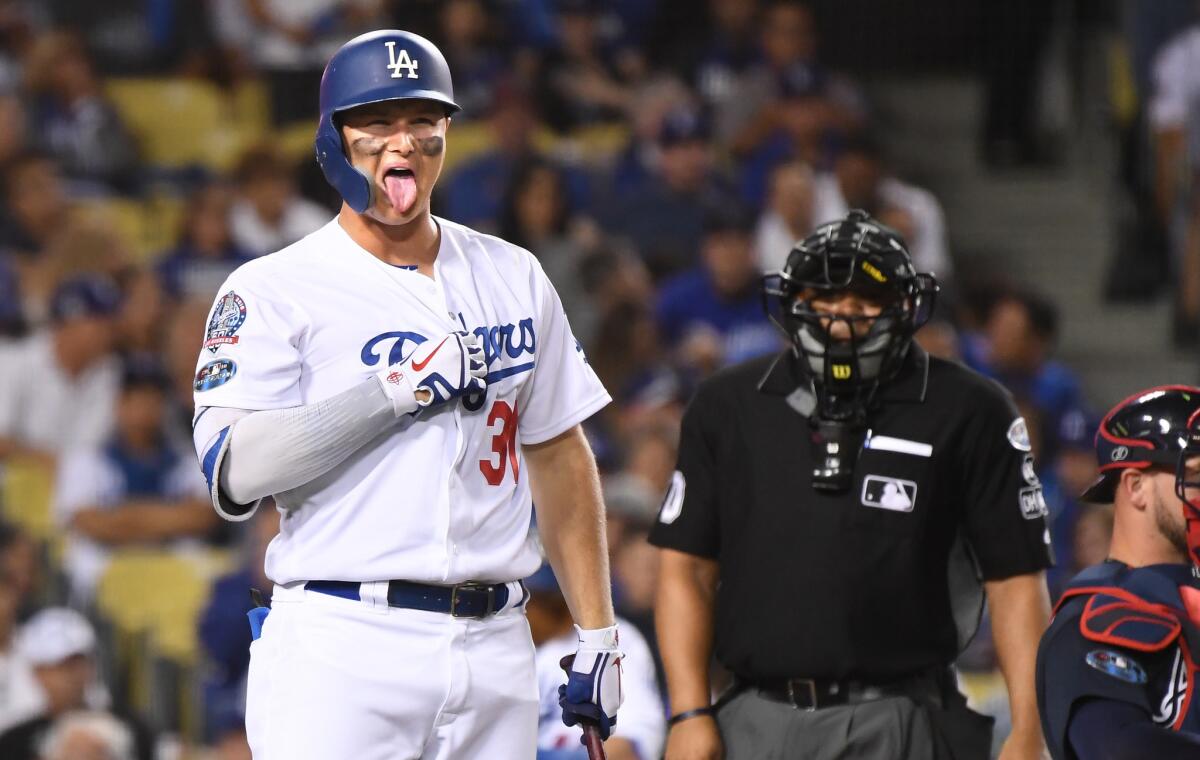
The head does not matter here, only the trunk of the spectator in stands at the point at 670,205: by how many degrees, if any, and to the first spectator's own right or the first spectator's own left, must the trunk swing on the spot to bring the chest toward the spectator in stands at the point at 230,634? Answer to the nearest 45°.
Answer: approximately 45° to the first spectator's own right

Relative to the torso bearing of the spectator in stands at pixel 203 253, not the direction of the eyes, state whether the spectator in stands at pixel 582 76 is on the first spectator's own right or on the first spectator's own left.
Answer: on the first spectator's own left

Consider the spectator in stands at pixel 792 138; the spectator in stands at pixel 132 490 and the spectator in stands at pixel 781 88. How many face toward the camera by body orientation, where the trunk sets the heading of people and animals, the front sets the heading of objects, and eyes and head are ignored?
3

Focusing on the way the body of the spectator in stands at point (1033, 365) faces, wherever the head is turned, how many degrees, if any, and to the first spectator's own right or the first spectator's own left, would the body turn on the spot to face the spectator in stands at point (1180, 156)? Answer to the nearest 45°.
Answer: approximately 180°

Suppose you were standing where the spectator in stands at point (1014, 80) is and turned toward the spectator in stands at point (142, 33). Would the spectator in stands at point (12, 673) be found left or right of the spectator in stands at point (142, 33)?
left

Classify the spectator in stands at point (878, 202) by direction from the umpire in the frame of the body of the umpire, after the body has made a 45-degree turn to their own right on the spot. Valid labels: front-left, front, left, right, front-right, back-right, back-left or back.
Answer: back-right

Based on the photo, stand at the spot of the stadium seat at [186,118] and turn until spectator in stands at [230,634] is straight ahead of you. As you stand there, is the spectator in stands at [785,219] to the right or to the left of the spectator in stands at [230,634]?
left

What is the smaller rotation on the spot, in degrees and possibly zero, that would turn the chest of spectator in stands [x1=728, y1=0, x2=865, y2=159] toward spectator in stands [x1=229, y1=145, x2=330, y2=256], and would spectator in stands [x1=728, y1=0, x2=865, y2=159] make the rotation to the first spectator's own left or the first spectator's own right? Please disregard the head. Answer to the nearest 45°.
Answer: approximately 45° to the first spectator's own right

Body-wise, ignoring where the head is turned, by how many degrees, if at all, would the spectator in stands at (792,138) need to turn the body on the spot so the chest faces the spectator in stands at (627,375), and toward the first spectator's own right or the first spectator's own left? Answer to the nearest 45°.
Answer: approximately 45° to the first spectator's own right
